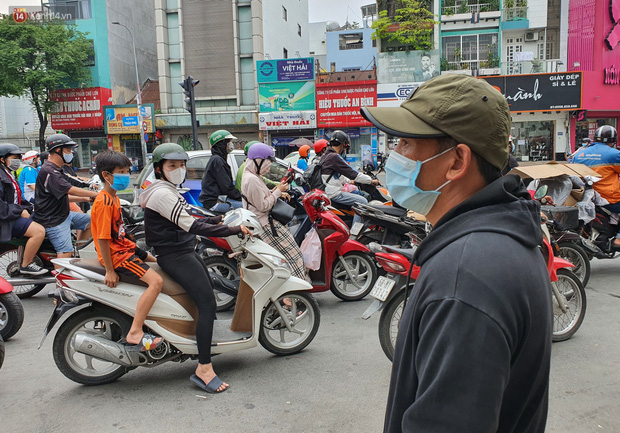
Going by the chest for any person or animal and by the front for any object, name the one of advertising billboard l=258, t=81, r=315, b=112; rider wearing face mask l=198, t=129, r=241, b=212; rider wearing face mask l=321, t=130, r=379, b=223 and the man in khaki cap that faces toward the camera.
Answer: the advertising billboard

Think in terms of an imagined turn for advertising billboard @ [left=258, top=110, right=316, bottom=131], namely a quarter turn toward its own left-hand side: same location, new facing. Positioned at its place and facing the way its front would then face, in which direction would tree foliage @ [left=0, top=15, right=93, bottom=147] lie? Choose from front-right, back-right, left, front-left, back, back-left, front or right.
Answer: back

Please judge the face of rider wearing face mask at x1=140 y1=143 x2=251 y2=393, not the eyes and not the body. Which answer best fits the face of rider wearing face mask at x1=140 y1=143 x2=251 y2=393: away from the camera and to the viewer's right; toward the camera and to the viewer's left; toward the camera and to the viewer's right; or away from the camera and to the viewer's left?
toward the camera and to the viewer's right

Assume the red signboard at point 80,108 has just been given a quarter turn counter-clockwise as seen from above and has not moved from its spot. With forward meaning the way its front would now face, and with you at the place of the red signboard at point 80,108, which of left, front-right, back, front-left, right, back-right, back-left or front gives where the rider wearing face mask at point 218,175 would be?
right

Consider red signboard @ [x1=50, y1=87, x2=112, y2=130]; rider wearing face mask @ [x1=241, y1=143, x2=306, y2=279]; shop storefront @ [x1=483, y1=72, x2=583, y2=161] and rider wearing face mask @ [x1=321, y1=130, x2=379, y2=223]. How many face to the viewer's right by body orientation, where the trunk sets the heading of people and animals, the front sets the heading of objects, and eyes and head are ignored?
2

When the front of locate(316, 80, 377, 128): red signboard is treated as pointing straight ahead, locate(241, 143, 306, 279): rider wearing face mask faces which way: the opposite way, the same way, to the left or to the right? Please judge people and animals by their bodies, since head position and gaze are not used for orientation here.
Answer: to the left

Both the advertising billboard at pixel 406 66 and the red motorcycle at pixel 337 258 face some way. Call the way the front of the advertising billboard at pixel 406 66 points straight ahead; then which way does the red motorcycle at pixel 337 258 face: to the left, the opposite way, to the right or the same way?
to the left

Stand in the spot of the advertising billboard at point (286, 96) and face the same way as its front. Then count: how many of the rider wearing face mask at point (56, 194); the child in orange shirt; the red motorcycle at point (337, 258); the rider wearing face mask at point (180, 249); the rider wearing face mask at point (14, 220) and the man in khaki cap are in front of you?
6

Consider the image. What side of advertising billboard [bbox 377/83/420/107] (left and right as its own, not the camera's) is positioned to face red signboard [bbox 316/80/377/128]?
right

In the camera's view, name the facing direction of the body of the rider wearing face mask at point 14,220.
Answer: to the viewer's right

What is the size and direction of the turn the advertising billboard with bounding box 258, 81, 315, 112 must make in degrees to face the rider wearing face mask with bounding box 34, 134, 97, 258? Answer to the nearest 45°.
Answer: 0° — it already faces them

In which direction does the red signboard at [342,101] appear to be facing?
toward the camera

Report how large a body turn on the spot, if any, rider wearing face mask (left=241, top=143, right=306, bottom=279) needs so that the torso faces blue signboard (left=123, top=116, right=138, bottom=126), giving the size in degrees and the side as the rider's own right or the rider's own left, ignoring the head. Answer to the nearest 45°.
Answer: approximately 90° to the rider's own left

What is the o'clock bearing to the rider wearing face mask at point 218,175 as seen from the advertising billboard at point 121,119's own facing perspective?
The rider wearing face mask is roughly at 12 o'clock from the advertising billboard.

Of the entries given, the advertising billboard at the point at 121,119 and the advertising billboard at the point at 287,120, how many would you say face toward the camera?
2

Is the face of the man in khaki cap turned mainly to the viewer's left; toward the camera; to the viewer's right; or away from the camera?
to the viewer's left

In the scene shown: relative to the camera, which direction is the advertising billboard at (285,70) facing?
toward the camera

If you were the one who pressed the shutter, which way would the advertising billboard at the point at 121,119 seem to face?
facing the viewer
